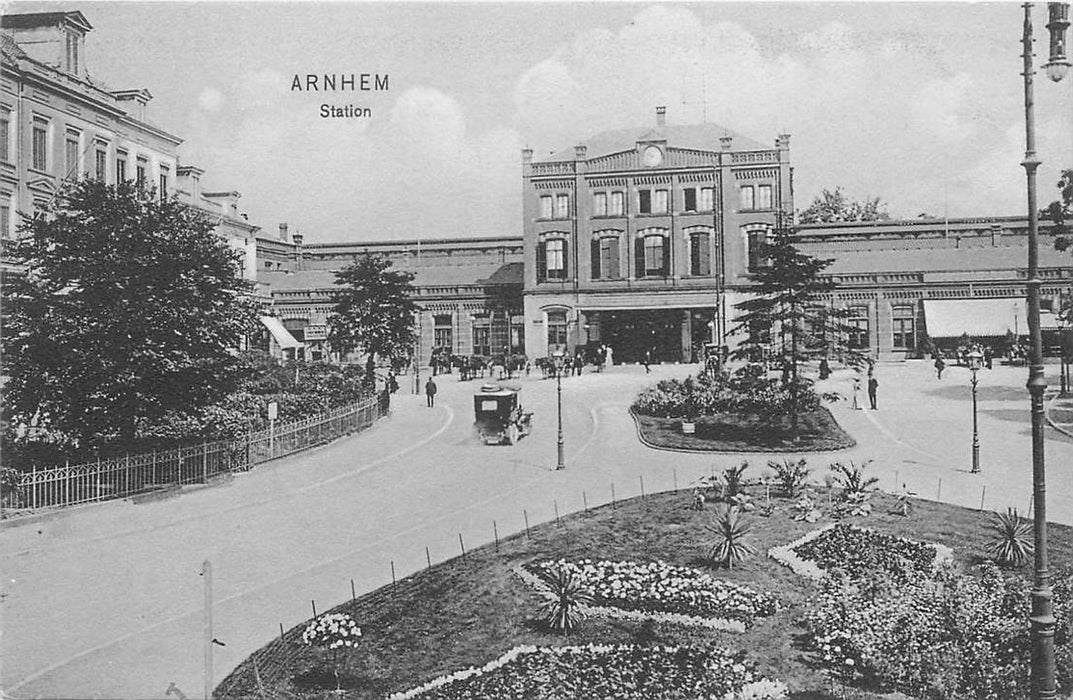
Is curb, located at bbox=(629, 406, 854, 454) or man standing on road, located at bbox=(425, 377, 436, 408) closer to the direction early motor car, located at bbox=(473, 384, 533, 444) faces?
the curb

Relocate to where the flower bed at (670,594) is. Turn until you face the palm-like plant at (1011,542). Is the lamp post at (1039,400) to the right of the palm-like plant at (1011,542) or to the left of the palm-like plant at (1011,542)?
right
